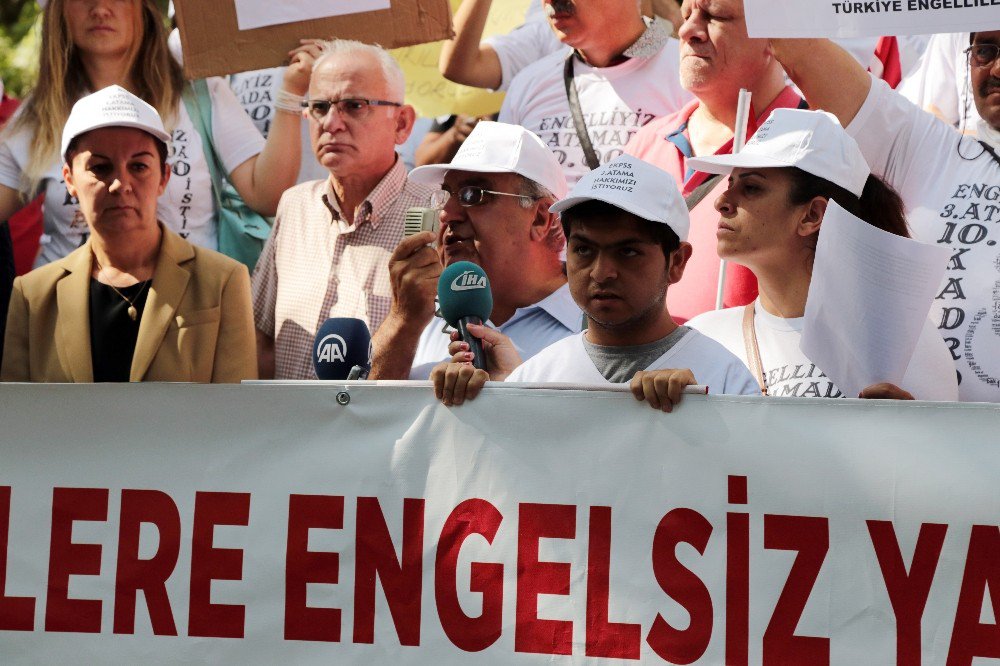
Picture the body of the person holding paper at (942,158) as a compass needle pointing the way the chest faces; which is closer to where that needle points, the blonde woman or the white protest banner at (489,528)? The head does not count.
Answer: the white protest banner

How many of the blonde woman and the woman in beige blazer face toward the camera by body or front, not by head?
2

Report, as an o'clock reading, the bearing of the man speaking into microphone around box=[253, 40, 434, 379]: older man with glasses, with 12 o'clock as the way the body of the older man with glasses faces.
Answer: The man speaking into microphone is roughly at 9 o'clock from the older man with glasses.

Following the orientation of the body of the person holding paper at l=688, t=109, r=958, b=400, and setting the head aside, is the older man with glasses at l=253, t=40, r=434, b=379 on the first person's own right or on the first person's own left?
on the first person's own right

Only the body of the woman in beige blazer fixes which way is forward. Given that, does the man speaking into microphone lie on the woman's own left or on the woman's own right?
on the woman's own left

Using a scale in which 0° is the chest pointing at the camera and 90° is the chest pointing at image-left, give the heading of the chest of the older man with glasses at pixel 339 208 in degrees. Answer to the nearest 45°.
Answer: approximately 45°

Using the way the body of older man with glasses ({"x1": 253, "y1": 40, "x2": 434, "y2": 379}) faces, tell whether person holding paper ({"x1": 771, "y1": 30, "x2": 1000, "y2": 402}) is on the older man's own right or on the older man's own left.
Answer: on the older man's own left
